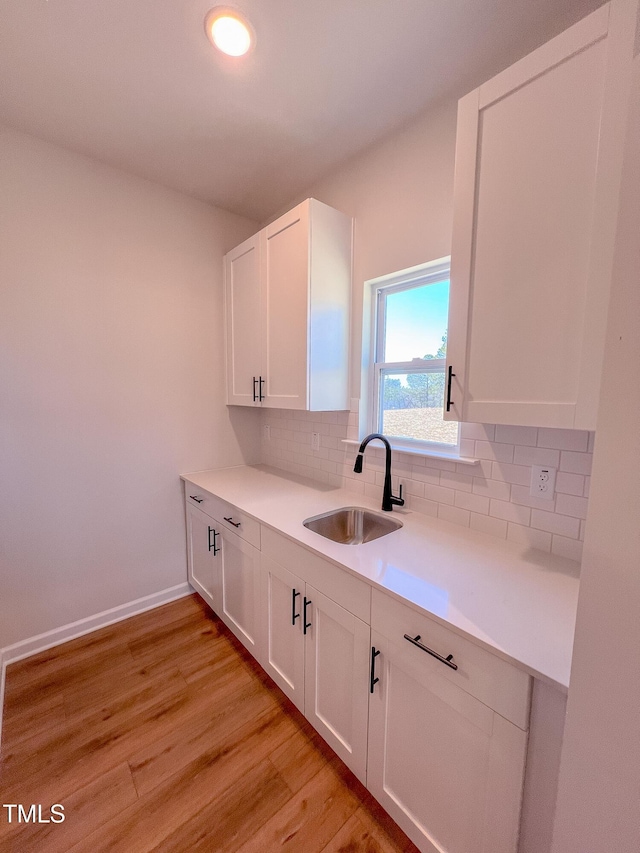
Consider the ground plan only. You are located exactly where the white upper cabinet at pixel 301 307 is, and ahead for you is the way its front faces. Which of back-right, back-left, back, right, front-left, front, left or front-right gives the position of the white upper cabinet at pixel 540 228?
left

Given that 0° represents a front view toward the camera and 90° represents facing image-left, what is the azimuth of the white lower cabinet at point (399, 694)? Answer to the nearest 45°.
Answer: approximately 45°

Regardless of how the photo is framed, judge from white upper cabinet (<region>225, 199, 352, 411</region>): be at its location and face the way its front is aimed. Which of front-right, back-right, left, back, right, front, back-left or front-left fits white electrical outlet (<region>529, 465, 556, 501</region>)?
left

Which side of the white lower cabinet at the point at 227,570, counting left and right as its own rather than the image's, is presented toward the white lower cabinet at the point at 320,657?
left

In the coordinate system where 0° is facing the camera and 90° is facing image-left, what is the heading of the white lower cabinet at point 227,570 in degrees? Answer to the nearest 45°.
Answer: approximately 45°

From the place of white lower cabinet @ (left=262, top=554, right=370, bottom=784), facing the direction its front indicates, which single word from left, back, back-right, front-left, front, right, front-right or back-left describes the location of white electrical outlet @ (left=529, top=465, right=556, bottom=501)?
back-left

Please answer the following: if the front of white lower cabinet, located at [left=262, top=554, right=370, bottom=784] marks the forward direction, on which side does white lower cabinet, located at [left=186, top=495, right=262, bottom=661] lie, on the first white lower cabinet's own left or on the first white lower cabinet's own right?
on the first white lower cabinet's own right
